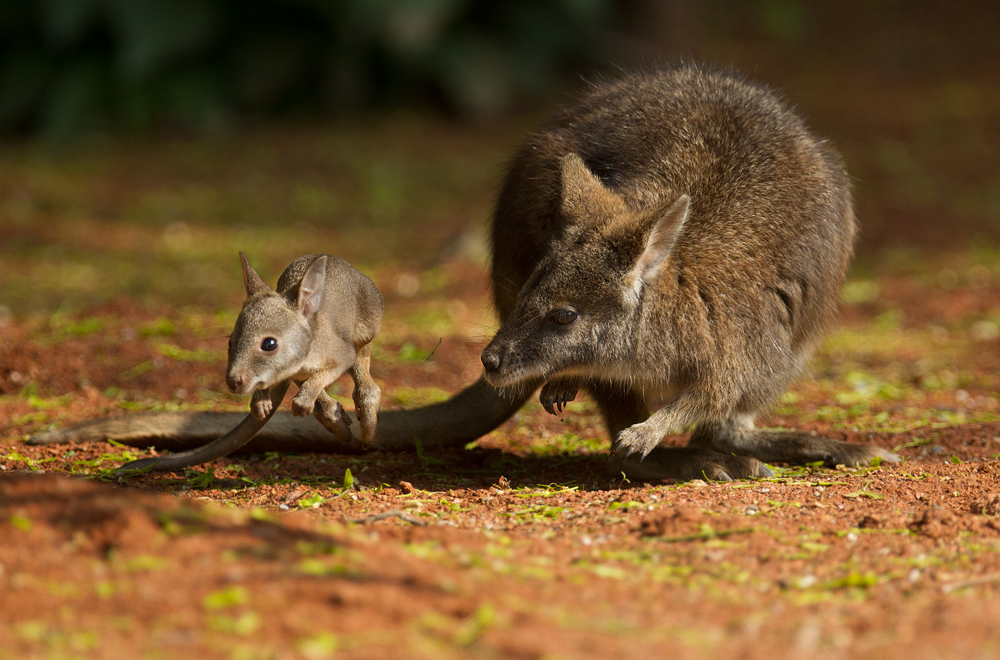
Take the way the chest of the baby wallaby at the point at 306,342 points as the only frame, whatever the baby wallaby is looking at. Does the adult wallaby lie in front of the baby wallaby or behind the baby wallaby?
behind

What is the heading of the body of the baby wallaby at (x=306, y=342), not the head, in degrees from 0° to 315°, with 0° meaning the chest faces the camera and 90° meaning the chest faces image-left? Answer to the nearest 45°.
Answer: approximately 45°
